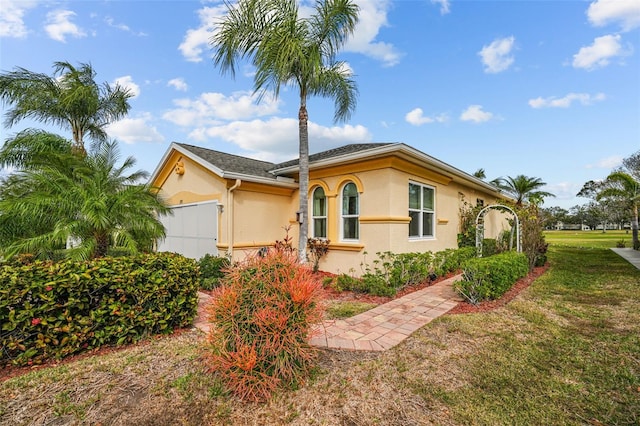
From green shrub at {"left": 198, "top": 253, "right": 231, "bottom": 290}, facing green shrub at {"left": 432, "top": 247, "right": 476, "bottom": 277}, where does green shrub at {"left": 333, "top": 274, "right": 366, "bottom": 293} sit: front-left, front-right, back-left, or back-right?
front-right

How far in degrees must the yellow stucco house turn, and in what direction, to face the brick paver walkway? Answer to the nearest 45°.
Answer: approximately 45° to its left

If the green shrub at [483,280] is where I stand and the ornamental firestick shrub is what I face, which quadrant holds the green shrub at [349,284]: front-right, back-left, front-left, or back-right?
front-right

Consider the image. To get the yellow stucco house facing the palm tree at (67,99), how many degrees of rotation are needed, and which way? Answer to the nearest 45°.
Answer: approximately 45° to its right
